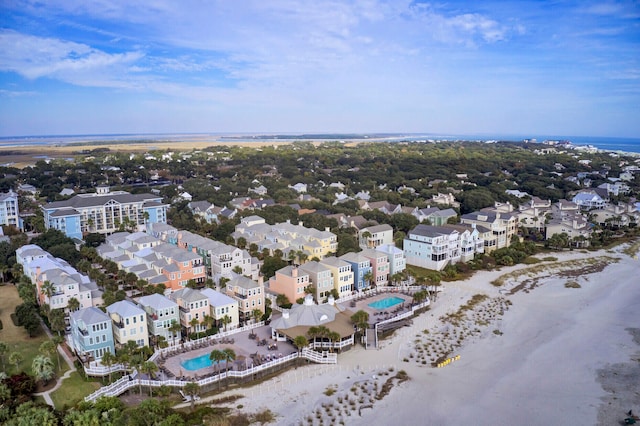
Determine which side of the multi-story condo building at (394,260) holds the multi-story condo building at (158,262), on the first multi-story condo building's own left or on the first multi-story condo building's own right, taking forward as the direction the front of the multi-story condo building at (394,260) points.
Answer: on the first multi-story condo building's own right

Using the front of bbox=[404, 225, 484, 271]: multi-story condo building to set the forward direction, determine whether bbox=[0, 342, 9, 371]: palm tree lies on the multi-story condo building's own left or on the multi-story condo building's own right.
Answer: on the multi-story condo building's own right

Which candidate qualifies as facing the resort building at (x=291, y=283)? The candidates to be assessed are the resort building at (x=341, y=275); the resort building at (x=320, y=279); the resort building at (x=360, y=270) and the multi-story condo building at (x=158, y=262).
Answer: the multi-story condo building

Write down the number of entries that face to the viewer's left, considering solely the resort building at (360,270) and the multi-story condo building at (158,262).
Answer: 0

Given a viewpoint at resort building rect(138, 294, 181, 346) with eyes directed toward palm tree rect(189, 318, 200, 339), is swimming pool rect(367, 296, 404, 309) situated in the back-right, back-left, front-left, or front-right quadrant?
front-left

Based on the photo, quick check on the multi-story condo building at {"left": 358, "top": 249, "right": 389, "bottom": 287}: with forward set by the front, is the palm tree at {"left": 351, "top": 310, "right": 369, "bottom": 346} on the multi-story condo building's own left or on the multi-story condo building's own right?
on the multi-story condo building's own right

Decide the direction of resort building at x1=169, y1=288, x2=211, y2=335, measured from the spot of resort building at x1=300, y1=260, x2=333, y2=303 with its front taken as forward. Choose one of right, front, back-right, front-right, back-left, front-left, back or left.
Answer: right

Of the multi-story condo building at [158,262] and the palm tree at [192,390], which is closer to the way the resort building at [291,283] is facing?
the palm tree

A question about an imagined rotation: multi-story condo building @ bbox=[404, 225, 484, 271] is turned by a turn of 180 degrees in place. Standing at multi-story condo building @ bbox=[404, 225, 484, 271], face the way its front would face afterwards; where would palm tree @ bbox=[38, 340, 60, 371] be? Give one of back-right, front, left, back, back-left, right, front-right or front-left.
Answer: left

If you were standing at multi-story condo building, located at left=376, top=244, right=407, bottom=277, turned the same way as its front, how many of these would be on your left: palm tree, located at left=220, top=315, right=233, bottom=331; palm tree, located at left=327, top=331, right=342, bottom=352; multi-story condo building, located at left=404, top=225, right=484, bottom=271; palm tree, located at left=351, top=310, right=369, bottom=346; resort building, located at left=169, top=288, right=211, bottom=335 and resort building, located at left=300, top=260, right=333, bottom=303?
1

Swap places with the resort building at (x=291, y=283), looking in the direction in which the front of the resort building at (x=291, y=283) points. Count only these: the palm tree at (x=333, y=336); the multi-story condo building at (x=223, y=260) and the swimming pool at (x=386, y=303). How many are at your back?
1

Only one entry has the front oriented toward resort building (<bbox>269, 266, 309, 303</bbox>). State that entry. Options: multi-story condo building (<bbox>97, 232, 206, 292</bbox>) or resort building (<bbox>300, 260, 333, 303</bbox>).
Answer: the multi-story condo building

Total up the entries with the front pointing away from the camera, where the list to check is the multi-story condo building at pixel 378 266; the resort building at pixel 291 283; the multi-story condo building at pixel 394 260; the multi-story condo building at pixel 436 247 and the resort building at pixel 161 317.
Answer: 0

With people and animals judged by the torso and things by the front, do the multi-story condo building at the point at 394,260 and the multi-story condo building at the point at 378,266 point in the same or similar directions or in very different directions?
same or similar directions

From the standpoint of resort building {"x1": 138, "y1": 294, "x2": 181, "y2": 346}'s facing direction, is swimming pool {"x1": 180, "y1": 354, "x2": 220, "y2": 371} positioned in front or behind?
in front

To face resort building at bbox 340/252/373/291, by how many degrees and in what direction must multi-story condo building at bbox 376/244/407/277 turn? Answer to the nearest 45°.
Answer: approximately 90° to its right

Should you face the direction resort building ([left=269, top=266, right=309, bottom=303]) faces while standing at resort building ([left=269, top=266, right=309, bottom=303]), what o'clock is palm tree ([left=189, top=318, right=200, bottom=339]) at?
The palm tree is roughly at 3 o'clock from the resort building.

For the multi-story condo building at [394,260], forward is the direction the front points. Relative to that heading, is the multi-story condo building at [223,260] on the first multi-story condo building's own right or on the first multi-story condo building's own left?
on the first multi-story condo building's own right

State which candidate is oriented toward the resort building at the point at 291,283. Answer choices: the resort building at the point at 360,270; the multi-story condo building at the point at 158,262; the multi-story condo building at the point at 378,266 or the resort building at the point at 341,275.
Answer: the multi-story condo building at the point at 158,262
